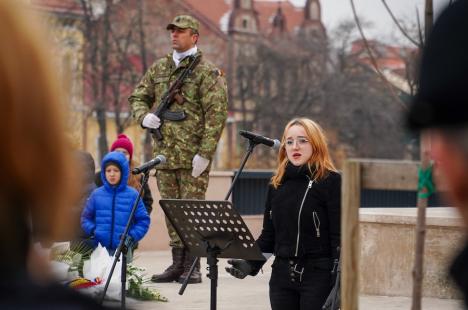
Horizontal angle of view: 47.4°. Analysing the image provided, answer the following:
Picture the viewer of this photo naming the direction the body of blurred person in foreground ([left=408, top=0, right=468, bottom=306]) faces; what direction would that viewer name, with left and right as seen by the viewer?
facing away from the viewer and to the left of the viewer

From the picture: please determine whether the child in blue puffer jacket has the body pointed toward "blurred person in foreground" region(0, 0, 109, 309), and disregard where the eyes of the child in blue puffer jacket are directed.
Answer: yes

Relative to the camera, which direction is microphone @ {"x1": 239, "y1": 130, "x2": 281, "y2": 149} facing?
to the viewer's right

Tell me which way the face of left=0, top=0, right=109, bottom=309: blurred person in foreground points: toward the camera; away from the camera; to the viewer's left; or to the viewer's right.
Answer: away from the camera

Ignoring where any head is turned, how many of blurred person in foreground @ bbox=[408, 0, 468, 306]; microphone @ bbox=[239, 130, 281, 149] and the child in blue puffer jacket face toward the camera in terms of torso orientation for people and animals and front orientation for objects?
1

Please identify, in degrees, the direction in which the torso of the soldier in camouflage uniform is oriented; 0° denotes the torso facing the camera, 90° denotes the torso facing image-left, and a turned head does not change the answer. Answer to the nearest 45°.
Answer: approximately 45°

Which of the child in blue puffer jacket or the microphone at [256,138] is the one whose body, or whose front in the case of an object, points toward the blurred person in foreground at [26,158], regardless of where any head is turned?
the child in blue puffer jacket

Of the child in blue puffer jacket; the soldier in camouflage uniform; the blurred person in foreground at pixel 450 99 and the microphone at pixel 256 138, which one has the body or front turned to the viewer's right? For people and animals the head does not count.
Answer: the microphone

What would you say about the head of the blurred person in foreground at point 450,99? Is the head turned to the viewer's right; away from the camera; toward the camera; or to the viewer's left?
to the viewer's left

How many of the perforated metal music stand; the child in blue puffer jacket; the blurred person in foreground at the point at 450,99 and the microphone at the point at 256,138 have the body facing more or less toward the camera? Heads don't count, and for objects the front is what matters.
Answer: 1

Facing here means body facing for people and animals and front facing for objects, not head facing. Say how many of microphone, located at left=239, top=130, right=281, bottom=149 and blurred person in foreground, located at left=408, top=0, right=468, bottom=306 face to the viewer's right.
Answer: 1

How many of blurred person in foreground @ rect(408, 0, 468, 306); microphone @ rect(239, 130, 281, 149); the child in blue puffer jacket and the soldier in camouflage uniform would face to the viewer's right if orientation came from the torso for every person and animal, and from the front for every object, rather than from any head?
1

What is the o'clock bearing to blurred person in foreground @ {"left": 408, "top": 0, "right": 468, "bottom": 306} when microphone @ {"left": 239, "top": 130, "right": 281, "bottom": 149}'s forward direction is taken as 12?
The blurred person in foreground is roughly at 3 o'clock from the microphone.

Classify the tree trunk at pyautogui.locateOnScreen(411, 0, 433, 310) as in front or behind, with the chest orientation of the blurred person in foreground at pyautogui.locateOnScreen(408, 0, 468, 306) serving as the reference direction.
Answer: in front

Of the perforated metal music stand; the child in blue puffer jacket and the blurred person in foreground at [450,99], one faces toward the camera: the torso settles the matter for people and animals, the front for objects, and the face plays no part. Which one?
the child in blue puffer jacket
